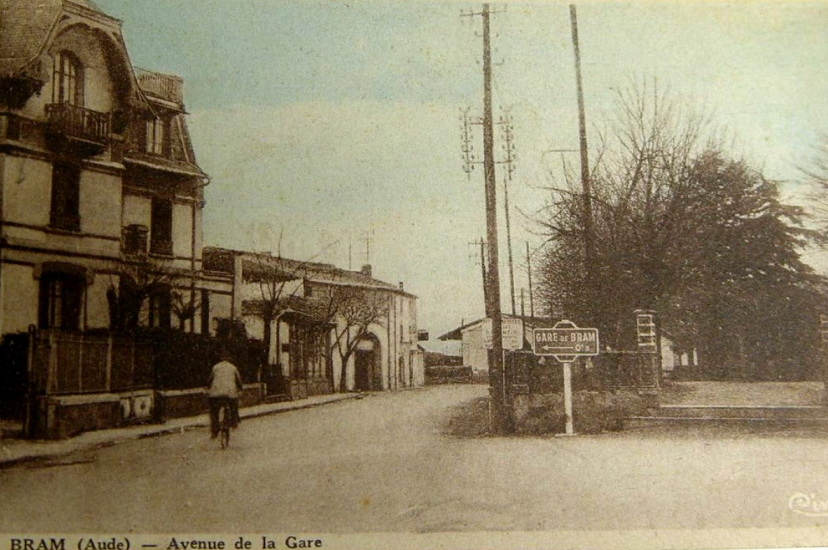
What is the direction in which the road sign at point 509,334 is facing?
toward the camera

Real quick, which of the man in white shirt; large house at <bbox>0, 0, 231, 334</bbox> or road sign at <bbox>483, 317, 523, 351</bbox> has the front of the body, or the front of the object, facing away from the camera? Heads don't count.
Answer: the man in white shirt

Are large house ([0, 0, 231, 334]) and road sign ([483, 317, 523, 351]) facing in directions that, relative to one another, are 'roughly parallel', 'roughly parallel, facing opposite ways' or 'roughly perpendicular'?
roughly perpendicular

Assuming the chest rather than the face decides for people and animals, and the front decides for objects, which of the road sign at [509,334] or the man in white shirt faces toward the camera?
the road sign

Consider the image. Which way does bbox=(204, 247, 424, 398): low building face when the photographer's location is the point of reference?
facing the viewer and to the right of the viewer

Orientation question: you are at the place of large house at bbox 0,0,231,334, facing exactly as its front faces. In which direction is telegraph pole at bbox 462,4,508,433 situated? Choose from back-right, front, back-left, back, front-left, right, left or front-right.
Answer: front-left

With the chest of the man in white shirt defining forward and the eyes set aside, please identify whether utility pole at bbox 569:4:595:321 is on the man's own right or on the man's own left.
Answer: on the man's own right

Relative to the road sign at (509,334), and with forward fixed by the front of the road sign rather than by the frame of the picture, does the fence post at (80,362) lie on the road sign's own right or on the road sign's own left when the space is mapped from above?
on the road sign's own right

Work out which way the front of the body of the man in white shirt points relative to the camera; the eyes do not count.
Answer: away from the camera
